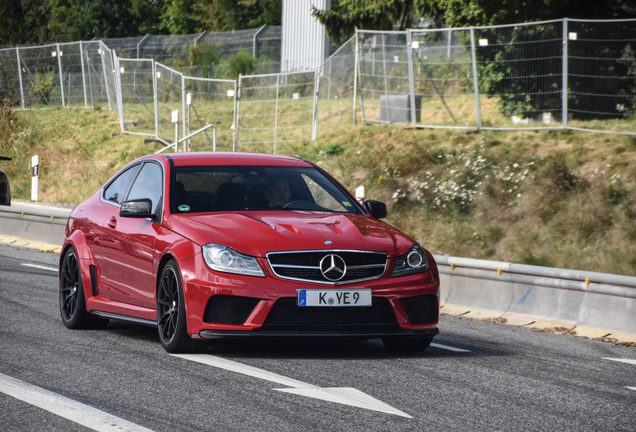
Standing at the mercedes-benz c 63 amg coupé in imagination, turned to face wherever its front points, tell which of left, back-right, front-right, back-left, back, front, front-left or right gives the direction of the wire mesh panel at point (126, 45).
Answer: back-left

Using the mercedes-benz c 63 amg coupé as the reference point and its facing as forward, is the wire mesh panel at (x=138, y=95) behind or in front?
behind

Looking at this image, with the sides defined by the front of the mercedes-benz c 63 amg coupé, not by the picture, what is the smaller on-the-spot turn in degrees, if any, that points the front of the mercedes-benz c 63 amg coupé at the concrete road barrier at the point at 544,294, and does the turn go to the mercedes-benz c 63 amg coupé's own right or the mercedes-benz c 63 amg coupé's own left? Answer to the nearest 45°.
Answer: approximately 90° to the mercedes-benz c 63 amg coupé's own left

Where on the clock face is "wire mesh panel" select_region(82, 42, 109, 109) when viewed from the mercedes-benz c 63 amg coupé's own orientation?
The wire mesh panel is roughly at 7 o'clock from the mercedes-benz c 63 amg coupé.

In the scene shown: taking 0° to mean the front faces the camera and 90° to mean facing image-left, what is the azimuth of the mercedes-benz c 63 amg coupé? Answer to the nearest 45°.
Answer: approximately 315°

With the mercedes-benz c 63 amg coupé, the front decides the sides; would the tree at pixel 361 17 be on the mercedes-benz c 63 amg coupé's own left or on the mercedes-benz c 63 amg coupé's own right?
on the mercedes-benz c 63 amg coupé's own left

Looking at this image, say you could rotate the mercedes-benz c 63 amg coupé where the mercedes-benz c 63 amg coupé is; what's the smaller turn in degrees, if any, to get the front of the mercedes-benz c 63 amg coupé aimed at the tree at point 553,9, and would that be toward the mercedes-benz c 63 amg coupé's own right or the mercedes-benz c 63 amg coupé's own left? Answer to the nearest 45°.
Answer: approximately 90° to the mercedes-benz c 63 amg coupé's own left

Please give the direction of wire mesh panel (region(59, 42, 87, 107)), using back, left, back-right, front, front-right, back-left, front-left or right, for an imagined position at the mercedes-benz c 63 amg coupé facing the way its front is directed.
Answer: back-left
